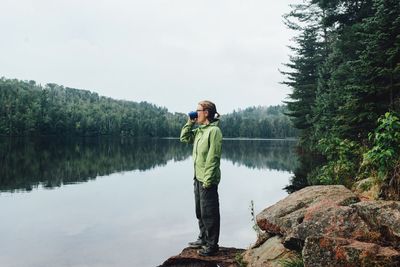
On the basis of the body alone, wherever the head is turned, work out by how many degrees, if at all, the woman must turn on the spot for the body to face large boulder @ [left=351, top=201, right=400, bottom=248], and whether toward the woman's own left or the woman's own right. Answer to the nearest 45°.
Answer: approximately 135° to the woman's own left

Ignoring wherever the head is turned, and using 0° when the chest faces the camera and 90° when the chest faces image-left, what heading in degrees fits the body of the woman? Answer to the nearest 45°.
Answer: approximately 90°

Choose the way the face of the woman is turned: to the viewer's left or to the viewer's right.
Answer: to the viewer's left

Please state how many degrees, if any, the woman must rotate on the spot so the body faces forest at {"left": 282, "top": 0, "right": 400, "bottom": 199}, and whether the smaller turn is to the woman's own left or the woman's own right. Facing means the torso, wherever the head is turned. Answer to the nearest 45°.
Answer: approximately 135° to the woman's own right

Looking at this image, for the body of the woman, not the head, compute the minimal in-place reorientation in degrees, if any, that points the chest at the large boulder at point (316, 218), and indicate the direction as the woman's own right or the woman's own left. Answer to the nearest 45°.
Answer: approximately 135° to the woman's own left

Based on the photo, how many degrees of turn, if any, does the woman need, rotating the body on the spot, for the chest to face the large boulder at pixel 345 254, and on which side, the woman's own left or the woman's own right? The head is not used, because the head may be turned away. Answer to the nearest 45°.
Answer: approximately 135° to the woman's own left
